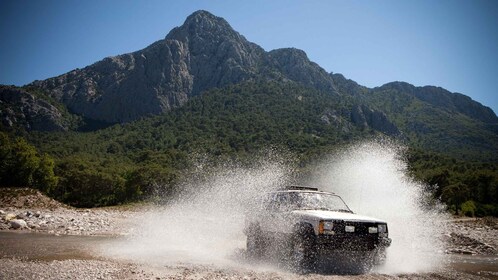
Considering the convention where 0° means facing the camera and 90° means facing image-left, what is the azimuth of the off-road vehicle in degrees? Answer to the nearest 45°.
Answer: approximately 315°

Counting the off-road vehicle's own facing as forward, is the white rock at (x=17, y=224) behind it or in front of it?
behind
